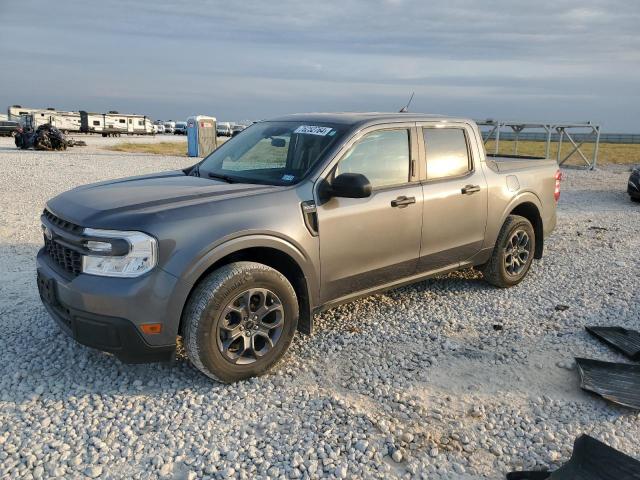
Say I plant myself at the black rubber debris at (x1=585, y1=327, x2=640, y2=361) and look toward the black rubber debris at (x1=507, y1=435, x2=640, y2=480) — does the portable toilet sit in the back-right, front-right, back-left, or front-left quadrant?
back-right

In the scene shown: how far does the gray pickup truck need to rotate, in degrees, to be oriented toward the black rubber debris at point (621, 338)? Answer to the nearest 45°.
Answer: approximately 135° to its left

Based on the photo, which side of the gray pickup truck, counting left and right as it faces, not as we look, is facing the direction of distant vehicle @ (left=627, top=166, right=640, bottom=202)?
back

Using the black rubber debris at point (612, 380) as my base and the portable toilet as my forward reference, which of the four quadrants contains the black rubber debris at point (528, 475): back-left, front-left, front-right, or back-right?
back-left

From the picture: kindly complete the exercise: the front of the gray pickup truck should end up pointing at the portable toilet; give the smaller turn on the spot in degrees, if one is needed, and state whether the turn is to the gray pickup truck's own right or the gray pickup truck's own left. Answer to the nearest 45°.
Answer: approximately 135° to the gray pickup truck's own right

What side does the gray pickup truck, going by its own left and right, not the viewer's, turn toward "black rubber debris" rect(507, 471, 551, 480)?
left

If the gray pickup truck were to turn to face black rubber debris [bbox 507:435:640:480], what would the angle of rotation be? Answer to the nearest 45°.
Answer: approximately 90° to its left

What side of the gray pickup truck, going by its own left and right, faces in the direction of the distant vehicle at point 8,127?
right

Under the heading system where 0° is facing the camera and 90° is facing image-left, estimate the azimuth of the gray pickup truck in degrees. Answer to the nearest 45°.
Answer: approximately 45°

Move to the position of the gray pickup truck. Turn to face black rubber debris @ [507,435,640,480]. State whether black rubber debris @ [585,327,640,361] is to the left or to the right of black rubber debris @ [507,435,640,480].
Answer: left
